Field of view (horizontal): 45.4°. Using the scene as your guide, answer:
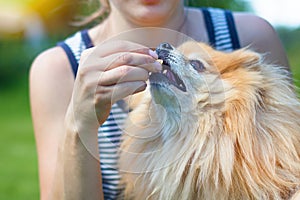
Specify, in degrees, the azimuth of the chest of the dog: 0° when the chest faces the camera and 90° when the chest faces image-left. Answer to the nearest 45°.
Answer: approximately 90°
